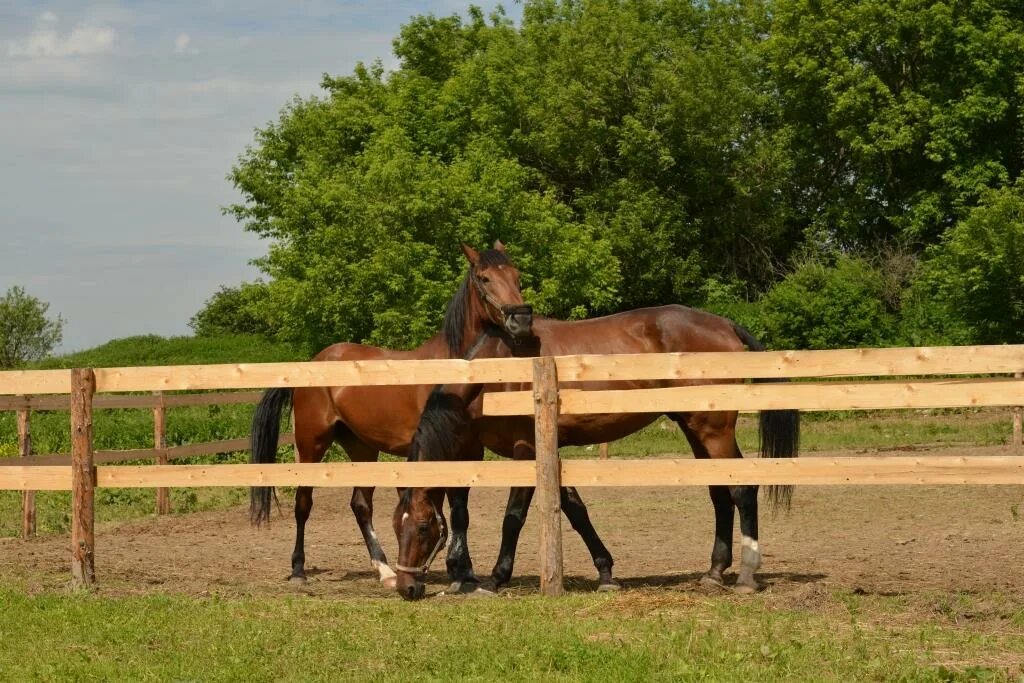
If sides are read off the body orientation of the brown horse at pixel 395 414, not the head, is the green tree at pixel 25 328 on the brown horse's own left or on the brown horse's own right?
on the brown horse's own left

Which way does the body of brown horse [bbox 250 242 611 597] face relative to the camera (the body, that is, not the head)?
to the viewer's right

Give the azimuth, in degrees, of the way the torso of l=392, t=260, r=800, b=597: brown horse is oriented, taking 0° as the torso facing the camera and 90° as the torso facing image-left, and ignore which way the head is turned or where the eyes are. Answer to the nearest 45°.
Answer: approximately 90°

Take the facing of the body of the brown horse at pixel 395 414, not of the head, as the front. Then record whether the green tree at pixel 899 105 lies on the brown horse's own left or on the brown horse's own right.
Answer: on the brown horse's own left

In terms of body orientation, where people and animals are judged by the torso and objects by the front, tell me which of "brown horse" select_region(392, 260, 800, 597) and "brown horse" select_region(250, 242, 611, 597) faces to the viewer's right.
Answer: "brown horse" select_region(250, 242, 611, 597)

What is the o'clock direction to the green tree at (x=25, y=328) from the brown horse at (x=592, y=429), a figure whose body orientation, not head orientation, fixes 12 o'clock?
The green tree is roughly at 2 o'clock from the brown horse.

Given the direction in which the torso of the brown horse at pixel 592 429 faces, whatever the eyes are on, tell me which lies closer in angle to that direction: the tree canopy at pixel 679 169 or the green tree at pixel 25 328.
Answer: the green tree

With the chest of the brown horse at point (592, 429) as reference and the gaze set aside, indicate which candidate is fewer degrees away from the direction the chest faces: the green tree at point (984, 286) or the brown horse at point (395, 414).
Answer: the brown horse

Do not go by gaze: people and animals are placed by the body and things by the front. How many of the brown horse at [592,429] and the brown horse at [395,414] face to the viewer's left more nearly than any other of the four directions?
1

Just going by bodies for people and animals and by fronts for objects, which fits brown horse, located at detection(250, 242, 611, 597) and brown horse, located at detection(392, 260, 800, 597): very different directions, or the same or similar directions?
very different directions

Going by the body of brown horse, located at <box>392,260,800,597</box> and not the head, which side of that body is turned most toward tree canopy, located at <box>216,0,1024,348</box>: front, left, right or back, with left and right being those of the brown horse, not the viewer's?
right
